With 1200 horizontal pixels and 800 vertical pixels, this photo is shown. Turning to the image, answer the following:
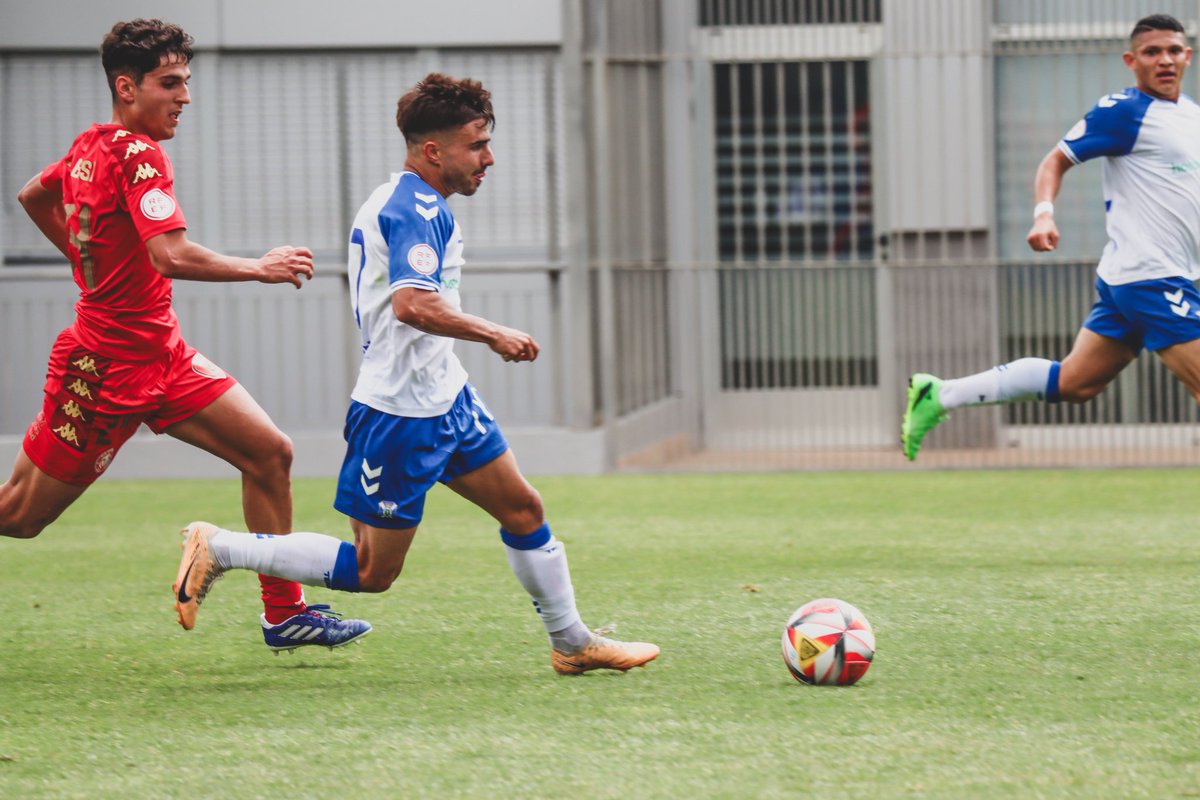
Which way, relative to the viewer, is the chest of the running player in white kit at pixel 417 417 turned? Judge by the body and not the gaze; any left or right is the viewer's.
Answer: facing to the right of the viewer

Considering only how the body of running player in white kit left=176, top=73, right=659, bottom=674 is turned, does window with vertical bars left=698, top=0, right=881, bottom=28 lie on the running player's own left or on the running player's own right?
on the running player's own left

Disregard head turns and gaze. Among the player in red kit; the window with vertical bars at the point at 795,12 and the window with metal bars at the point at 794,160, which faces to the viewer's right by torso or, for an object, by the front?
the player in red kit

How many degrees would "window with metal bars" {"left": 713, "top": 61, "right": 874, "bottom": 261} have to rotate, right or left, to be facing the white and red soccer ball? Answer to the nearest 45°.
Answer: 0° — it already faces it

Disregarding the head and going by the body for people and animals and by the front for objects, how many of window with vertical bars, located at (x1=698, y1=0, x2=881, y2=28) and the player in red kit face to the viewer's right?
1

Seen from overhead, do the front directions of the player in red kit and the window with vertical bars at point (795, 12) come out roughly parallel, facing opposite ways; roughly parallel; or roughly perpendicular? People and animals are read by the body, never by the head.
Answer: roughly perpendicular

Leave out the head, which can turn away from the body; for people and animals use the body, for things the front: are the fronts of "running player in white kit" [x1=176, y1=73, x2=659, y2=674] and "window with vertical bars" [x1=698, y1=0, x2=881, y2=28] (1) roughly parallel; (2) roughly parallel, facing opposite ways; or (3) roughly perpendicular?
roughly perpendicular

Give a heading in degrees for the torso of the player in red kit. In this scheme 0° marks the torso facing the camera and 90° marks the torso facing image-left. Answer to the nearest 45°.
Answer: approximately 270°

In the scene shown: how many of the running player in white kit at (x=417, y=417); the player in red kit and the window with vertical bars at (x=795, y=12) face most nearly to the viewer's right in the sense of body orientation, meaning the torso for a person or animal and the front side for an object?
2

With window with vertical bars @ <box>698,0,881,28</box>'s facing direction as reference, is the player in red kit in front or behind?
in front
